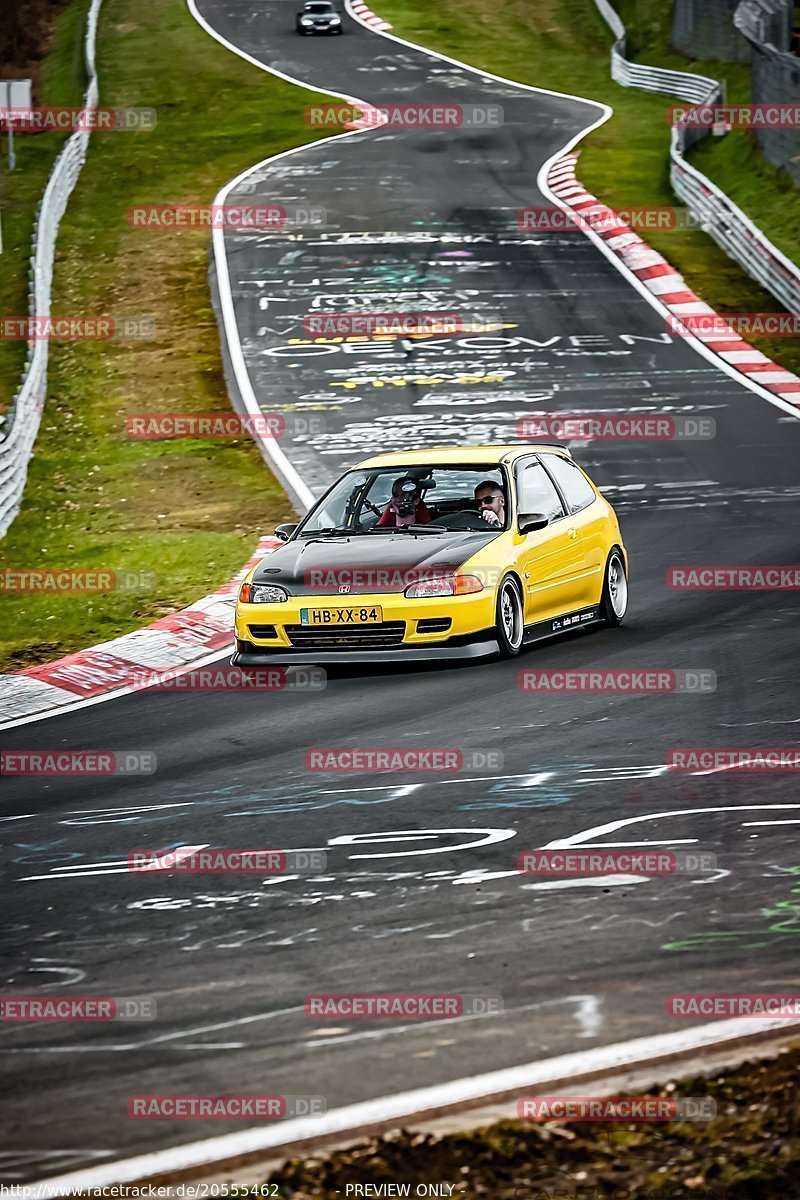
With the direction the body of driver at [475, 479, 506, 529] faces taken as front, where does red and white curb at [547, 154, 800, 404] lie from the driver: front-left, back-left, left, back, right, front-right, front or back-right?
back-right

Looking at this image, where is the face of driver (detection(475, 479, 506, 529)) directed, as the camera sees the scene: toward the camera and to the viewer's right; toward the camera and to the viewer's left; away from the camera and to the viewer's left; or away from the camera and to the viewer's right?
toward the camera and to the viewer's left

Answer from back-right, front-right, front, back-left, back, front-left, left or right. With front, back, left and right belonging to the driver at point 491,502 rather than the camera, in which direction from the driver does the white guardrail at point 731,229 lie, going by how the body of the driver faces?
back-right

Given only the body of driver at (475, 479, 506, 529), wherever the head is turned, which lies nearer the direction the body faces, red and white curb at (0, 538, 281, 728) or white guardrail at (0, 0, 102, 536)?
the red and white curb

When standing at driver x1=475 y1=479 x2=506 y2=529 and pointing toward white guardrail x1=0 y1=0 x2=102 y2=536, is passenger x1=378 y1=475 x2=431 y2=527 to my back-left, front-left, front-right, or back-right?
front-left

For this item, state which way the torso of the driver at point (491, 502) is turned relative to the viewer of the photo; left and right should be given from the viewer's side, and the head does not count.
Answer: facing the viewer and to the left of the viewer
